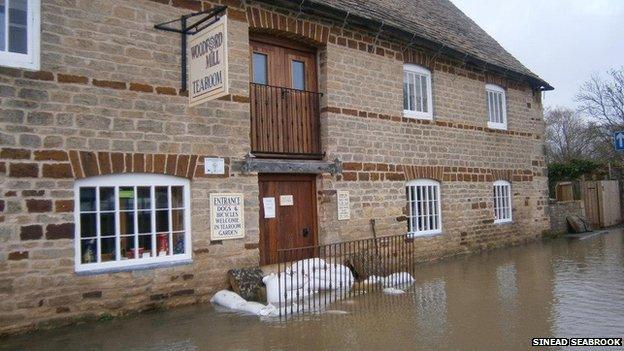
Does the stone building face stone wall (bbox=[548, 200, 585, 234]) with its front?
no

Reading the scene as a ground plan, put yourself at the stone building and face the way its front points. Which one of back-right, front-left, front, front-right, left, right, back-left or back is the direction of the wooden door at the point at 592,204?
left

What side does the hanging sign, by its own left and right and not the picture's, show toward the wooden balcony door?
back

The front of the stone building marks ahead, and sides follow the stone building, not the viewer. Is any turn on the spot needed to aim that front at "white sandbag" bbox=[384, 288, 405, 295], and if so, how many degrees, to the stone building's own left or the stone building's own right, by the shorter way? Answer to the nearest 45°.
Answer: approximately 45° to the stone building's own left

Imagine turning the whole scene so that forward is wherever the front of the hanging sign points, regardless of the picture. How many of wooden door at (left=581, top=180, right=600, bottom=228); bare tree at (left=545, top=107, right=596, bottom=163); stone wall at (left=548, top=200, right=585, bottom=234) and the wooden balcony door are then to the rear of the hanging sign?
4

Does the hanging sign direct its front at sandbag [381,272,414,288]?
no

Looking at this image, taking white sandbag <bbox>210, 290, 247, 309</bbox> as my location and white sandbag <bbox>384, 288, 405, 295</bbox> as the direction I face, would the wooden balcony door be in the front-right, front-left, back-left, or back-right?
front-left

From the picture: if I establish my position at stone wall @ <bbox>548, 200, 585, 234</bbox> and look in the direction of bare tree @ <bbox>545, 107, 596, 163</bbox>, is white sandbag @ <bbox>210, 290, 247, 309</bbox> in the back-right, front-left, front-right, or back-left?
back-left

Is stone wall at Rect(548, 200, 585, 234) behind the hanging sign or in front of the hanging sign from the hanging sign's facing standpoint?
behind

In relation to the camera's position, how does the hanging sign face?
facing the viewer and to the left of the viewer

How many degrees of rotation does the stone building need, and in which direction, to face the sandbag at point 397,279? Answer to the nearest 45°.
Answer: approximately 45° to its left

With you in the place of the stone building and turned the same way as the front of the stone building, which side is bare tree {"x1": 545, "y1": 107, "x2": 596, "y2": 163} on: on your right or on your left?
on your left

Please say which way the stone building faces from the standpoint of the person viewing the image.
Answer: facing the viewer and to the right of the viewer
